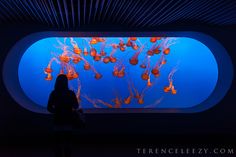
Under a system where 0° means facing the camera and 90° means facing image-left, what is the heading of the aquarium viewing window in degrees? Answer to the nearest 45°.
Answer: approximately 0°

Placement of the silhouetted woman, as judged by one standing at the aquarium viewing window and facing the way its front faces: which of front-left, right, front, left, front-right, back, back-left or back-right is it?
front
